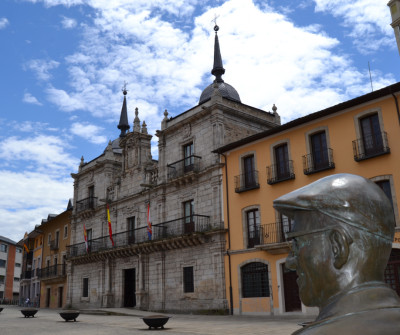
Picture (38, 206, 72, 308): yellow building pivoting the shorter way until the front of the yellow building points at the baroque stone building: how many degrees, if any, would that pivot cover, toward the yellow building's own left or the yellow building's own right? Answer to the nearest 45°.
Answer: approximately 45° to the yellow building's own left

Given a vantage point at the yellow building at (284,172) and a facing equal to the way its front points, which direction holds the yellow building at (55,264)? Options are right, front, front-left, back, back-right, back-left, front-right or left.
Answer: right

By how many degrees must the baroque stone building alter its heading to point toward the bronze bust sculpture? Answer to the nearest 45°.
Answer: approximately 45° to its left

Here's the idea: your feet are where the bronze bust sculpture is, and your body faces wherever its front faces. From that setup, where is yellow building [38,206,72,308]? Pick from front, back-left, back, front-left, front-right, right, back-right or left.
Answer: front

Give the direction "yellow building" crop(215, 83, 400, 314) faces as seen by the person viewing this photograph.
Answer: facing the viewer and to the left of the viewer

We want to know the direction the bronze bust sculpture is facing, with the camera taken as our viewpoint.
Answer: facing away from the viewer and to the left of the viewer

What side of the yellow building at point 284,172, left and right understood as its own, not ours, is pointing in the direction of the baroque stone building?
right

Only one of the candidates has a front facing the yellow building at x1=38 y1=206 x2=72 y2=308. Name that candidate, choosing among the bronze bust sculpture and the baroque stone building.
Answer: the bronze bust sculpture

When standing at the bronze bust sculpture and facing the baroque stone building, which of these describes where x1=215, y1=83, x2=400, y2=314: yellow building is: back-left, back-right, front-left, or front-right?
front-right

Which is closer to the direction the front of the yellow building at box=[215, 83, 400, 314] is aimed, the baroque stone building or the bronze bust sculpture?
the bronze bust sculpture

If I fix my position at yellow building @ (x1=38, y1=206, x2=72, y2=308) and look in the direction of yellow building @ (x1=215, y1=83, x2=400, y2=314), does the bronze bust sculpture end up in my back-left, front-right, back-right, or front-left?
front-right

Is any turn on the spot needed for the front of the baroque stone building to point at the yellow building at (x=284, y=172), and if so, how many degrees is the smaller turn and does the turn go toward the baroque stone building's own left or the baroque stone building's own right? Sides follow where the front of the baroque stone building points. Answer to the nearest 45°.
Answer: approximately 90° to the baroque stone building's own left

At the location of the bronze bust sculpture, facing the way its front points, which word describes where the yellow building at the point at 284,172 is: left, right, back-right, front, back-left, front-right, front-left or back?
front-right

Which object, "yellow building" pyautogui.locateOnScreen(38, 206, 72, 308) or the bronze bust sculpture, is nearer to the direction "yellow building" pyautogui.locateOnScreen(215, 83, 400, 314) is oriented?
the bronze bust sculpture

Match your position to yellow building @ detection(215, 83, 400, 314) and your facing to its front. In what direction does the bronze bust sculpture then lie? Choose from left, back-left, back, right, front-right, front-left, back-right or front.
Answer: front-left

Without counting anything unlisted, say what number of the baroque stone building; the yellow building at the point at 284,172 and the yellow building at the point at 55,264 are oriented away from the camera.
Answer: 0
